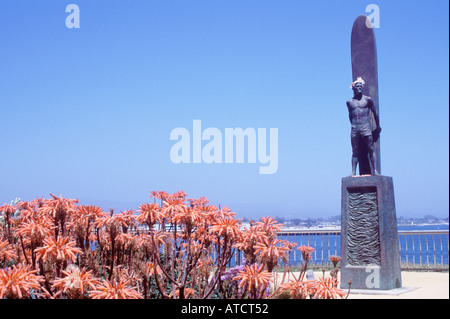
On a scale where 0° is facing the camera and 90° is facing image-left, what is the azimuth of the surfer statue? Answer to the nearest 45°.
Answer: approximately 0°

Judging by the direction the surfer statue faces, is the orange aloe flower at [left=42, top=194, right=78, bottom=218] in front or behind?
in front

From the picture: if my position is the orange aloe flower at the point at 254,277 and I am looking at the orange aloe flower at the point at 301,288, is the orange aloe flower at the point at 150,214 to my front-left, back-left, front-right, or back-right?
back-left

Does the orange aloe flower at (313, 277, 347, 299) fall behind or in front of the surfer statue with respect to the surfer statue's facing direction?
in front

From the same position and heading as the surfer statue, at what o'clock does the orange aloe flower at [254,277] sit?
The orange aloe flower is roughly at 12 o'clock from the surfer statue.
